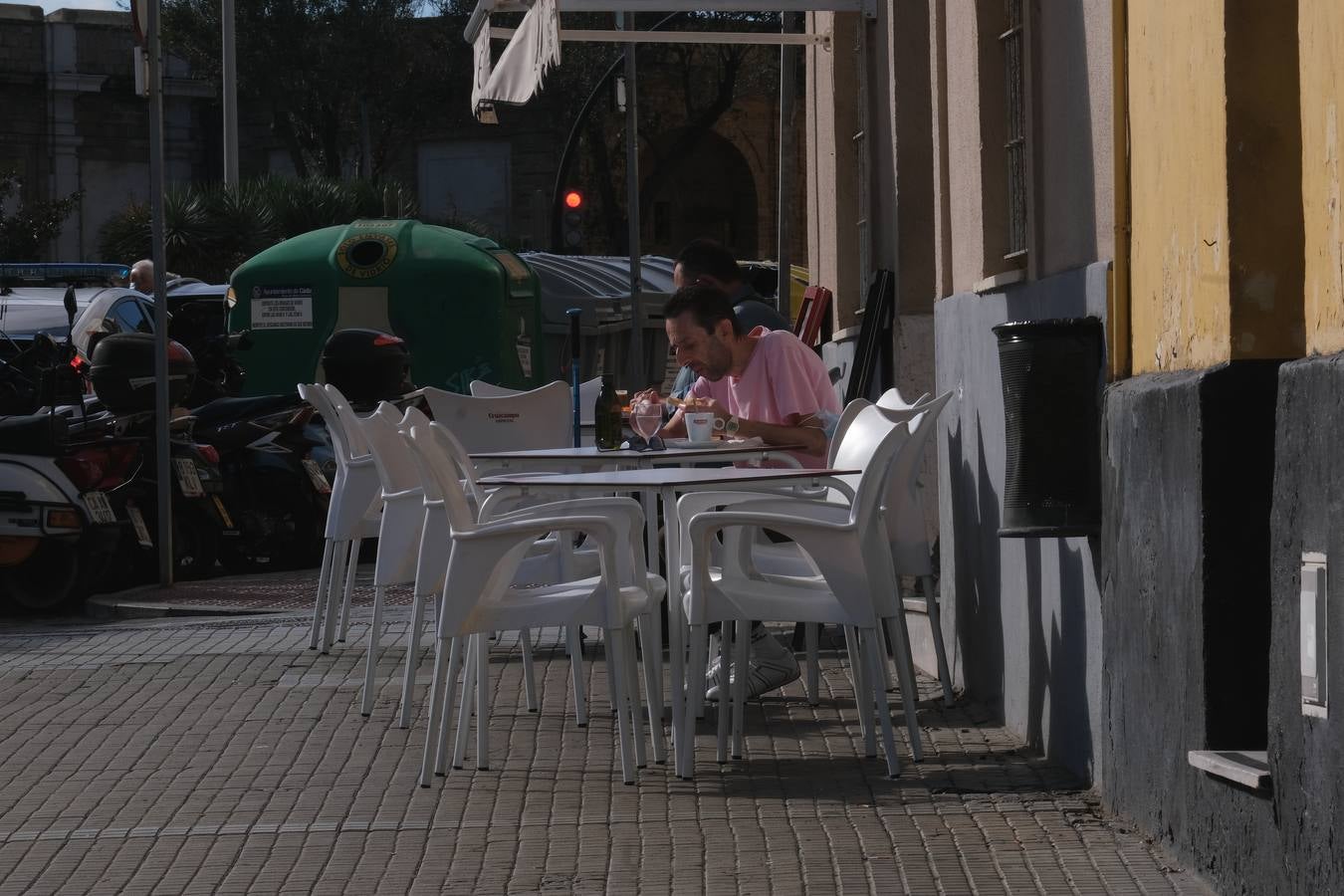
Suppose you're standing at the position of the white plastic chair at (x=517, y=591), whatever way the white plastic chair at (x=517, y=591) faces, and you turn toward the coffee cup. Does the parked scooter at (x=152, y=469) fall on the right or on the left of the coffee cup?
left

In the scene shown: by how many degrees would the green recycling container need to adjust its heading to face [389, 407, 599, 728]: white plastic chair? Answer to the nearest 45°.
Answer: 0° — it already faces it

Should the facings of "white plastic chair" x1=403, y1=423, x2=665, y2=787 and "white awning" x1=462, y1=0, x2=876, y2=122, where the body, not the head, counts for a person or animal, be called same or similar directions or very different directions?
very different directions

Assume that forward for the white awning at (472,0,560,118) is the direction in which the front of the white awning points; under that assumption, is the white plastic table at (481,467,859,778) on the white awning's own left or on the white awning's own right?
on the white awning's own left

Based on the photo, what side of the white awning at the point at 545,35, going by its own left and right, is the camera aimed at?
left

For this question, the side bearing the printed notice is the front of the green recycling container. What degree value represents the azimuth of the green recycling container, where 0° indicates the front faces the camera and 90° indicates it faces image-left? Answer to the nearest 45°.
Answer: approximately 0°

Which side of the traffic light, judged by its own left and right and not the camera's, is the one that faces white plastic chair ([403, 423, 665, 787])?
front
